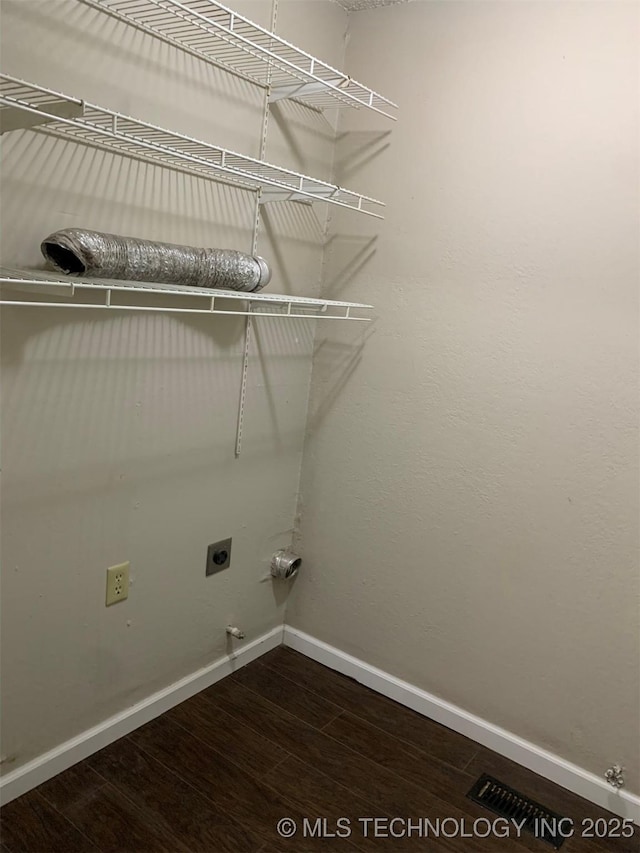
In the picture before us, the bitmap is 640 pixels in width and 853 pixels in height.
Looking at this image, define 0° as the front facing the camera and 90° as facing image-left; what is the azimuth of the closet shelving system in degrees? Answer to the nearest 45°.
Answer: approximately 315°
